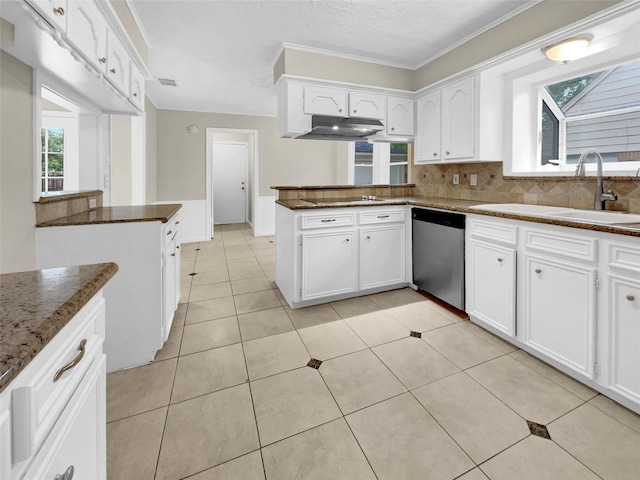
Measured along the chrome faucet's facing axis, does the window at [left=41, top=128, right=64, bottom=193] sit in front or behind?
in front

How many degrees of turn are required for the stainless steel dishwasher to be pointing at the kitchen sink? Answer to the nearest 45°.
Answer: approximately 90° to its left

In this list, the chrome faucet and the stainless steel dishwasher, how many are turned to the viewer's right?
0

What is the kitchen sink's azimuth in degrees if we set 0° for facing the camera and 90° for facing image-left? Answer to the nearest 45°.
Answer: approximately 45°

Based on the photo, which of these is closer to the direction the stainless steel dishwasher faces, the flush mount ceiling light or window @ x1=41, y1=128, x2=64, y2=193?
the window

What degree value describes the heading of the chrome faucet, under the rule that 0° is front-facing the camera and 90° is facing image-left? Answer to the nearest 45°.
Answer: approximately 45°
